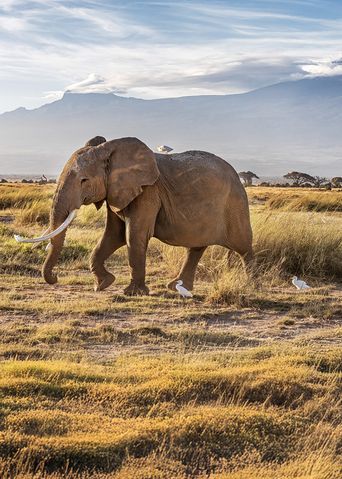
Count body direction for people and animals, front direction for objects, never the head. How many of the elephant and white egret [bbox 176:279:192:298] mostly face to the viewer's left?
2

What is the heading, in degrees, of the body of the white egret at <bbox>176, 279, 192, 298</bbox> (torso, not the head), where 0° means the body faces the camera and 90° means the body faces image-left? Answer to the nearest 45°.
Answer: approximately 90°

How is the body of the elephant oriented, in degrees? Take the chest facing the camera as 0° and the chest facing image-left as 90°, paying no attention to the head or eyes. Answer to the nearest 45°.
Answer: approximately 90°
